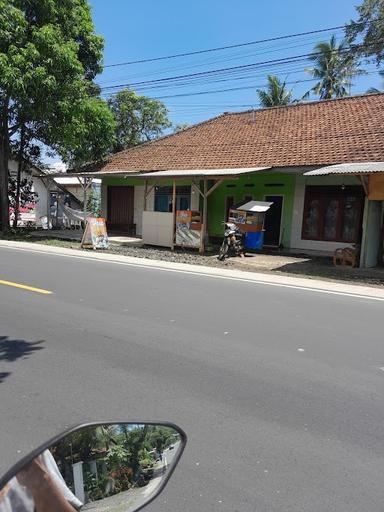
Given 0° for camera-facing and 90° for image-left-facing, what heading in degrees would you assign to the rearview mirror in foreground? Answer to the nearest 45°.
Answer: approximately 0°

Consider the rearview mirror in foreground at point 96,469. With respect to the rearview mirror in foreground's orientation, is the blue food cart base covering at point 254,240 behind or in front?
behind

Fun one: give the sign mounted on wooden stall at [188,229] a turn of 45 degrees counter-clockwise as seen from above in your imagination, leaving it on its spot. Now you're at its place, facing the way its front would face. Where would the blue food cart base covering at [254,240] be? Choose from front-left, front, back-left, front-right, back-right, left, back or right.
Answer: front-left

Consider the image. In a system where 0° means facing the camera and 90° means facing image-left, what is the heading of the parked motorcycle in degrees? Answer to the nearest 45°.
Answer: approximately 45°

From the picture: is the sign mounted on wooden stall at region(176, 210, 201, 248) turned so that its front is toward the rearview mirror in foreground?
yes

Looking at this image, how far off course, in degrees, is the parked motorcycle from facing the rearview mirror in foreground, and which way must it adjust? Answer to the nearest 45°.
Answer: approximately 45° to its left

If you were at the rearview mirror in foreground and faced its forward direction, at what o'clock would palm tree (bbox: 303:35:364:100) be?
The palm tree is roughly at 7 o'clock from the rearview mirror in foreground.

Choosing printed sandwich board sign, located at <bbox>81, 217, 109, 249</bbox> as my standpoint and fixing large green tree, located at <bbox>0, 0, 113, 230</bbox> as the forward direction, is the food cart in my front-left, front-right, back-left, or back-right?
back-right

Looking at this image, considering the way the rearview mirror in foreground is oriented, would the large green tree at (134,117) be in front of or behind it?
behind

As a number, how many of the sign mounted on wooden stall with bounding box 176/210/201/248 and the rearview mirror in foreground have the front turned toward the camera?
2

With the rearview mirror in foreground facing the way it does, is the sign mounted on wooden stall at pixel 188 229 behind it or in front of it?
behind

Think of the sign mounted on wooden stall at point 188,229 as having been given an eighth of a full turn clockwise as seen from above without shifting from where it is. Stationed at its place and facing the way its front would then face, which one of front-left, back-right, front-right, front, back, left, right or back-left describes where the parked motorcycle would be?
left
